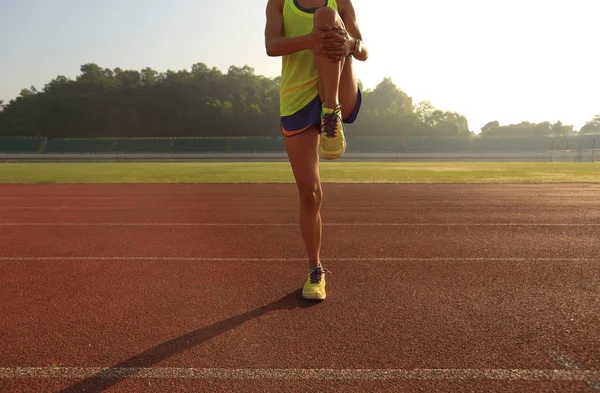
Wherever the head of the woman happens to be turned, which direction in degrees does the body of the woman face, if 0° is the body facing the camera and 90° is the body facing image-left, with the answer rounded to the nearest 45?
approximately 0°
